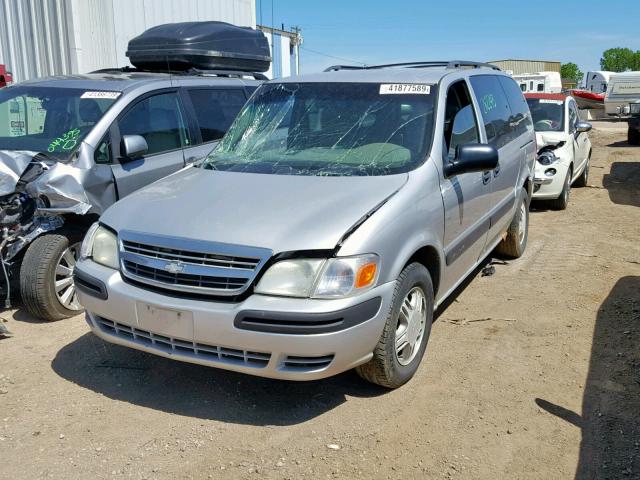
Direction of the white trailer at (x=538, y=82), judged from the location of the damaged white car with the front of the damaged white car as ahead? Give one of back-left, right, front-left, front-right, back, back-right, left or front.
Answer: back-right

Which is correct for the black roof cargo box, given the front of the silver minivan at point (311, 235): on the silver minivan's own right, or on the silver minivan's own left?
on the silver minivan's own right

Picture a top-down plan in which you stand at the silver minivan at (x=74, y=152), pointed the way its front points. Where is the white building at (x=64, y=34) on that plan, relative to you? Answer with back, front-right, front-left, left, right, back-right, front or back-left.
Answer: back-right

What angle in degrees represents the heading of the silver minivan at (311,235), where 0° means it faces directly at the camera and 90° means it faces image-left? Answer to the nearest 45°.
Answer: approximately 45°

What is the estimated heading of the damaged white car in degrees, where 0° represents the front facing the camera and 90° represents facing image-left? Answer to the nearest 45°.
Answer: approximately 45°

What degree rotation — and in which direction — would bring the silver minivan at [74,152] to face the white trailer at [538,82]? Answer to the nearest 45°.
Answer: approximately 180°

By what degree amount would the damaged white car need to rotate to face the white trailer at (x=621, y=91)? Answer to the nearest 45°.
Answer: approximately 135° to its right
